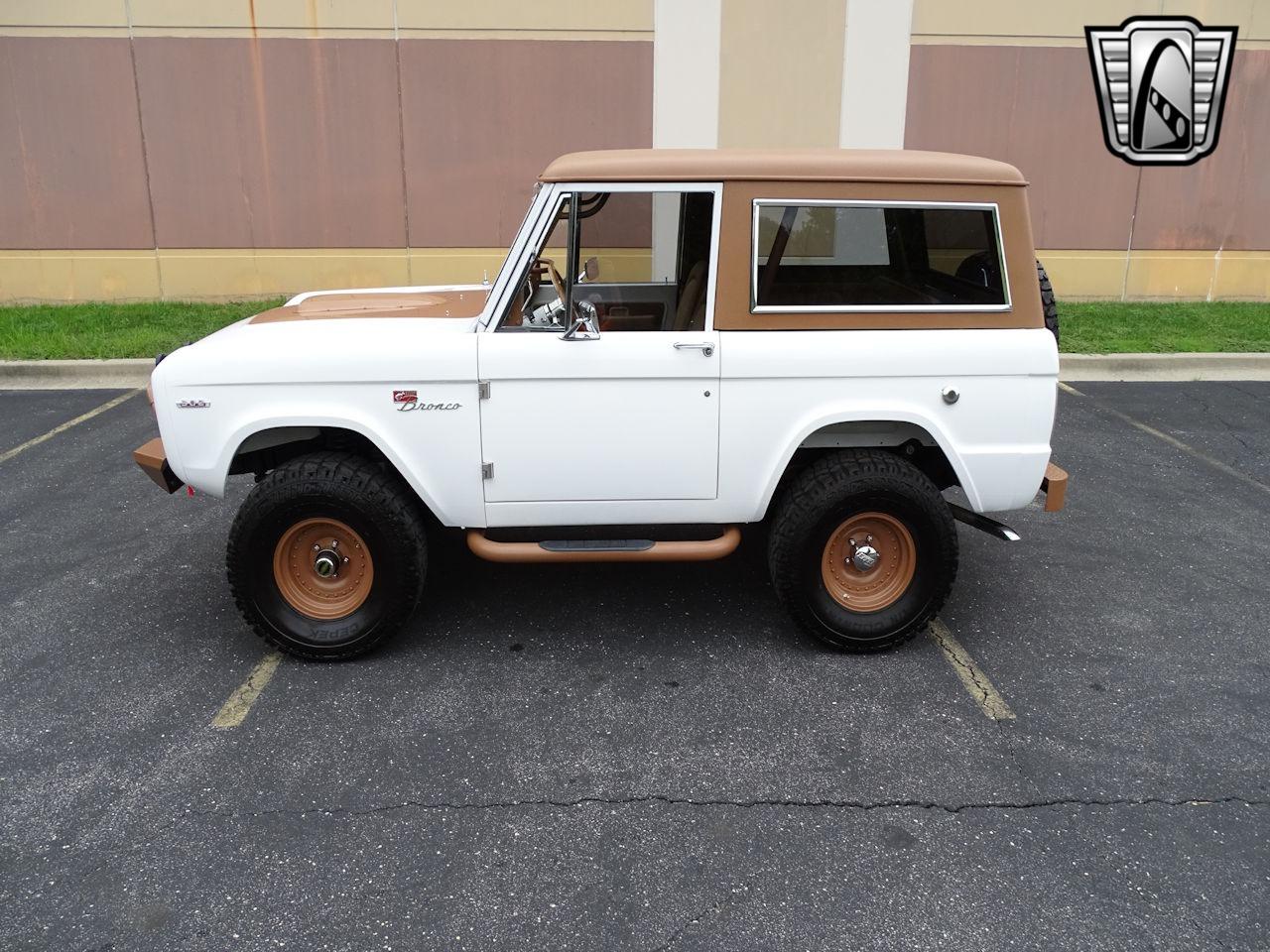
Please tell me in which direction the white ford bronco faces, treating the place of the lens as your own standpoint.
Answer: facing to the left of the viewer
